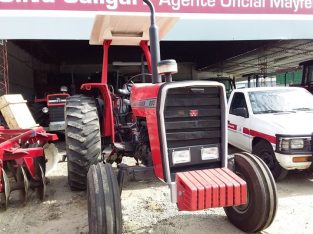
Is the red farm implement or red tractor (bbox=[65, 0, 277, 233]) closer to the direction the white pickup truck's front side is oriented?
the red tractor

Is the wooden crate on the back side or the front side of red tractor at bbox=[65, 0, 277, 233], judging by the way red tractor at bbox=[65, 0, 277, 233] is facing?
on the back side

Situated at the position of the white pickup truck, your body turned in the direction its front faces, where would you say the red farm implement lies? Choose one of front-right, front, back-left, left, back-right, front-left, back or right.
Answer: right

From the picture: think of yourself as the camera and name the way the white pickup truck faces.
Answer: facing the viewer and to the right of the viewer

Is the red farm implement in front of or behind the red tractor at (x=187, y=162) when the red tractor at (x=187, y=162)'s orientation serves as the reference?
behind

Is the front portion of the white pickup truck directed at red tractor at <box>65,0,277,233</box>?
no

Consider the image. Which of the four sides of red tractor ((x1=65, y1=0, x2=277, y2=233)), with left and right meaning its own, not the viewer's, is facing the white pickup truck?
left

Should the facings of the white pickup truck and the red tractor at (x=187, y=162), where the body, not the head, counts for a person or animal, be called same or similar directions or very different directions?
same or similar directions

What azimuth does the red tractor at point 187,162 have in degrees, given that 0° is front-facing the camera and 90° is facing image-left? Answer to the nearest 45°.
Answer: approximately 315°

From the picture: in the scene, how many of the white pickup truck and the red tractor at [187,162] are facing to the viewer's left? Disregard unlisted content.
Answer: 0

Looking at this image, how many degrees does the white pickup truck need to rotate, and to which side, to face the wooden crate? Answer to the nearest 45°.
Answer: approximately 135° to its right

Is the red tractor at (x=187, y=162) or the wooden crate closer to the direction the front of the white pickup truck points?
the red tractor
